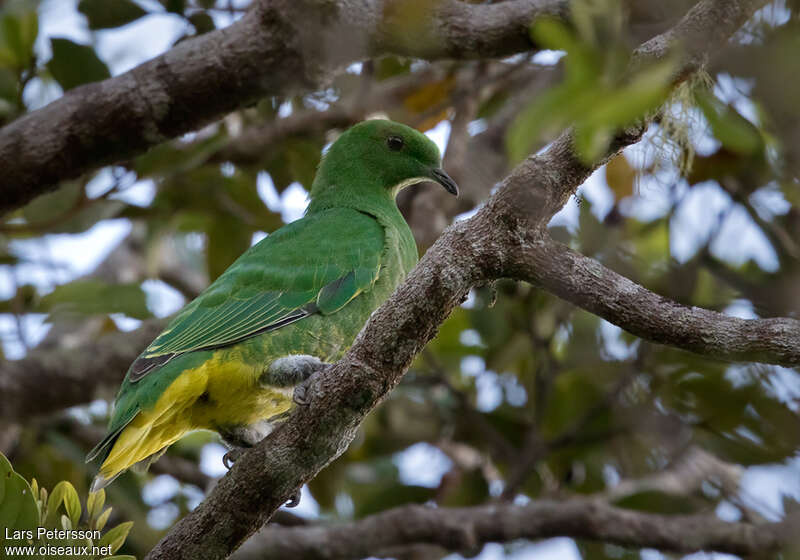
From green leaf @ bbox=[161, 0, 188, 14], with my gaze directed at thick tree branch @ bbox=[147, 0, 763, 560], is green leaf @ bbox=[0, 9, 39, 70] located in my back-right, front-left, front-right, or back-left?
back-right

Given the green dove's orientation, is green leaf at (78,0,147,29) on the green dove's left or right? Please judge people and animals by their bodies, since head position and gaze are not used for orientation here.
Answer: on its left

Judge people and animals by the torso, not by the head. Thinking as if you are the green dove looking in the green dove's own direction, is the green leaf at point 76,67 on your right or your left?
on your left

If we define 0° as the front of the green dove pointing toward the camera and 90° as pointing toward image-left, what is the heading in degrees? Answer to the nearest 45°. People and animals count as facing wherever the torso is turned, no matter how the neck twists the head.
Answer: approximately 270°

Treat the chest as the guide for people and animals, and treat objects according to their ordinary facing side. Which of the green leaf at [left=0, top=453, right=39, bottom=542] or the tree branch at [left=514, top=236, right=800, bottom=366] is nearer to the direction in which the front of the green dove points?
the tree branch

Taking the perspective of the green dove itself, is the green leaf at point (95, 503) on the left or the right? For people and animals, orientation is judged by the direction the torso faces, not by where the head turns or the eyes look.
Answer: on its right

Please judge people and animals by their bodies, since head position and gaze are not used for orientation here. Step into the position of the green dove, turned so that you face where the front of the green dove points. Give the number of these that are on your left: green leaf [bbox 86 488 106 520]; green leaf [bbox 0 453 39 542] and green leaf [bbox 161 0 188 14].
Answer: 1

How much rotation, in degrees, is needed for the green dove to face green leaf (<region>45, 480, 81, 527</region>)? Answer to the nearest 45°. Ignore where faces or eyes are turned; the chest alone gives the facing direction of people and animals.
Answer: approximately 135° to its right

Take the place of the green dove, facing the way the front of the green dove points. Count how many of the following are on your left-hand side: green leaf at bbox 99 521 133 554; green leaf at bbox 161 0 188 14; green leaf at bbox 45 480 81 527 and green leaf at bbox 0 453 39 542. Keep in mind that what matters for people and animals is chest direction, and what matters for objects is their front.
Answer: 1

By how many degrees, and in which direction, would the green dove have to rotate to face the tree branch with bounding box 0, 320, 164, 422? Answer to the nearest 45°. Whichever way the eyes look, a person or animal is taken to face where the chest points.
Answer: approximately 135° to its left
